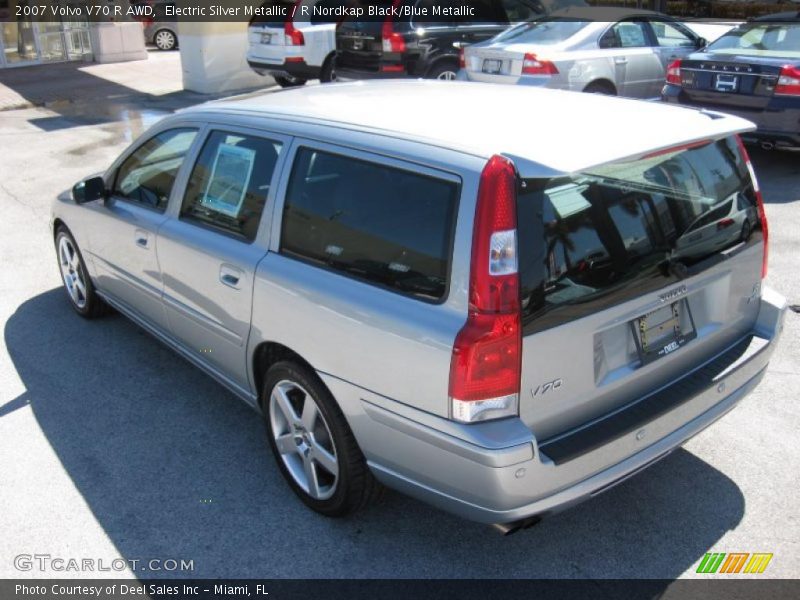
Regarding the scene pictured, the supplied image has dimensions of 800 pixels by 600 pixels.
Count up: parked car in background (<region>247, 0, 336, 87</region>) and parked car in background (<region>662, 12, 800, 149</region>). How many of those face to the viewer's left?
0

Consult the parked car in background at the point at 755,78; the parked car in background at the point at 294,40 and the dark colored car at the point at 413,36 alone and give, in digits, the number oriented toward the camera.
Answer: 0

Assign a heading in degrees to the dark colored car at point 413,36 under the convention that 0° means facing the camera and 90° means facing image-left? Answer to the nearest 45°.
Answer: approximately 225°

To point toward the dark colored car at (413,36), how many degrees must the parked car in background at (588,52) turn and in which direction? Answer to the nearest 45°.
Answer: approximately 90° to its left

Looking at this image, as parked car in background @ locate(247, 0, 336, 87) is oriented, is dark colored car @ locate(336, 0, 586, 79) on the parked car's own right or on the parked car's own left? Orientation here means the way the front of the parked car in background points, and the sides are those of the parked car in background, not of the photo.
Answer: on the parked car's own right

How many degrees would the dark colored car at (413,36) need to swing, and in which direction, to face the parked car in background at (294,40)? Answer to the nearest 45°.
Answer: approximately 90° to its left

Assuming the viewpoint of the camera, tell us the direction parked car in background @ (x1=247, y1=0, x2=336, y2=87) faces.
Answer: facing away from the viewer and to the right of the viewer

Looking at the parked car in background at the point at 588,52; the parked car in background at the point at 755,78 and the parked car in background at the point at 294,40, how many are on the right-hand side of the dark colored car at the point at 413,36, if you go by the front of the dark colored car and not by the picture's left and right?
2

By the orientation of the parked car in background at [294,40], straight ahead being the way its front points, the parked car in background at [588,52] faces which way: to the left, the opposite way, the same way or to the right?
the same way

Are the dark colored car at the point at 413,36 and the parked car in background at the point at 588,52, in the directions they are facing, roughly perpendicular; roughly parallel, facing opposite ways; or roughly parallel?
roughly parallel

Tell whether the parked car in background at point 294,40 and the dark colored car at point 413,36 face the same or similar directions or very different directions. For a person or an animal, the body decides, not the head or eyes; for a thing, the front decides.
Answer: same or similar directions

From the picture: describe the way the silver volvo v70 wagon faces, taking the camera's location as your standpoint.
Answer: facing away from the viewer and to the left of the viewer

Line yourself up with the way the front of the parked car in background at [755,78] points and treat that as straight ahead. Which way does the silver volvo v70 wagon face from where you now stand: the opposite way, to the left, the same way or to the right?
to the left

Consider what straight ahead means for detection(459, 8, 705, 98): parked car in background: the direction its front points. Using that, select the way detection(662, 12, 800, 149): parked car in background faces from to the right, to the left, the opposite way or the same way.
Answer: the same way

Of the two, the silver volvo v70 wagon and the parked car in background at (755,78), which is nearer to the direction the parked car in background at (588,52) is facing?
the parked car in background

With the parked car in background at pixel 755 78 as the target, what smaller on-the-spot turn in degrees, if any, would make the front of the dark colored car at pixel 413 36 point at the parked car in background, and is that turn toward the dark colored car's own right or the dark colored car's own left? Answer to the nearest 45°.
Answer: approximately 90° to the dark colored car's own right

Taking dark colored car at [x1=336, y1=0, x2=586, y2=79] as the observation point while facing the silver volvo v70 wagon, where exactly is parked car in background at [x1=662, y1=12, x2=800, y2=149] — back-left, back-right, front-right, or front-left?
front-left

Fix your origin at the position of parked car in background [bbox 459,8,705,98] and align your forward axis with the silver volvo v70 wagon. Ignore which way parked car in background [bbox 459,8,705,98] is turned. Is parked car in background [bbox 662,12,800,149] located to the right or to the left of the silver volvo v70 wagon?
left

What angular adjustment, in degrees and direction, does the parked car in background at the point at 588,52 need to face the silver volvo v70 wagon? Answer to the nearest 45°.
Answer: approximately 135° to its right

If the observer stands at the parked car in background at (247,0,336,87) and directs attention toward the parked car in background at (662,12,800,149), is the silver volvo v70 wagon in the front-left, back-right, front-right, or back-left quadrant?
front-right

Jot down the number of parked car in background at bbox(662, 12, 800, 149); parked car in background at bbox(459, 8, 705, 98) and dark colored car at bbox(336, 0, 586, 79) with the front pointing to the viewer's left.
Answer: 0

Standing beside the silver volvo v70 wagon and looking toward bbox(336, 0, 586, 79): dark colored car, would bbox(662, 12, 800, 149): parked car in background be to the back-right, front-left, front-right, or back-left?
front-right

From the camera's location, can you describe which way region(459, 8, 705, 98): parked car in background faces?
facing away from the viewer and to the right of the viewer

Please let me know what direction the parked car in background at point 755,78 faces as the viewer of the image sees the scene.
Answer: facing away from the viewer and to the right of the viewer
